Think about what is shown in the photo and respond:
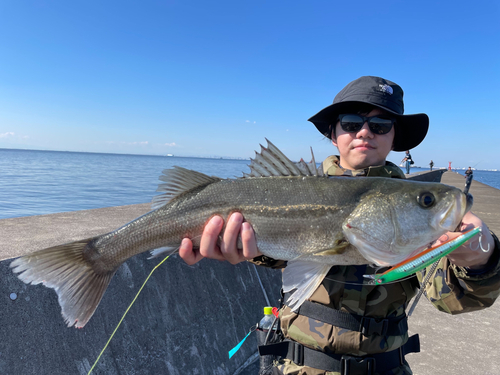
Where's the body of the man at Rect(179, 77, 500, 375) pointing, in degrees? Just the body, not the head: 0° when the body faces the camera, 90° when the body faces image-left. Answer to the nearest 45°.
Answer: approximately 0°
